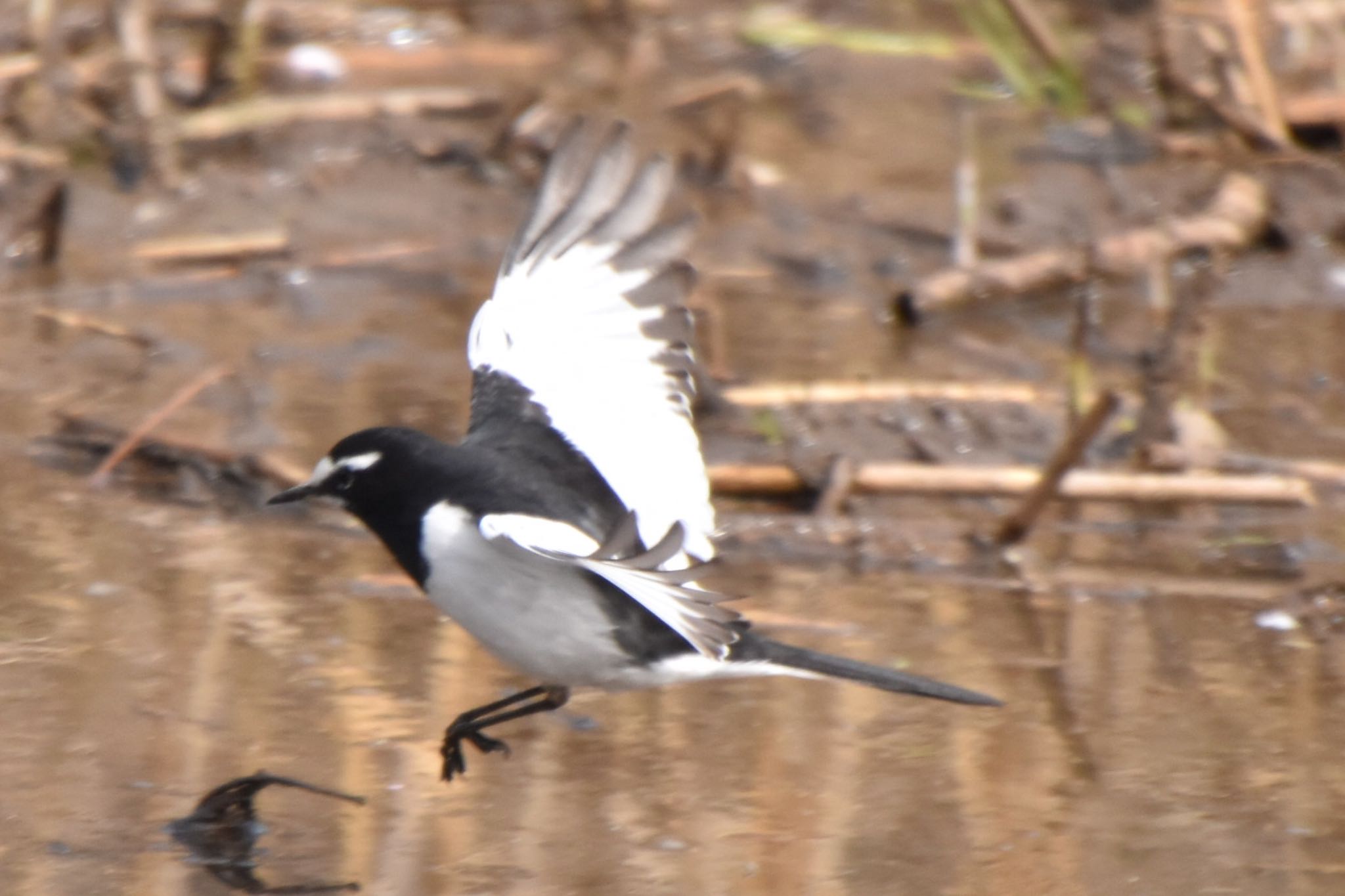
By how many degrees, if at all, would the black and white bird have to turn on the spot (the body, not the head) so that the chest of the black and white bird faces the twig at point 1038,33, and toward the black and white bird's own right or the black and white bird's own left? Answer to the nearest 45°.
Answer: approximately 90° to the black and white bird's own right

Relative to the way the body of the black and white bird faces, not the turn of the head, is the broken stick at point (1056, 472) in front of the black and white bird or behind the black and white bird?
behind

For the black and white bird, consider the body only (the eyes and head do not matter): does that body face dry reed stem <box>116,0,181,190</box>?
no

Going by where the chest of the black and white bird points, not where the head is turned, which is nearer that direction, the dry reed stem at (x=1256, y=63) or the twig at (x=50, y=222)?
the twig

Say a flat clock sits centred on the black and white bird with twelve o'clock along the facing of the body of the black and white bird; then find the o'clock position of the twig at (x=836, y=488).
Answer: The twig is roughly at 4 o'clock from the black and white bird.

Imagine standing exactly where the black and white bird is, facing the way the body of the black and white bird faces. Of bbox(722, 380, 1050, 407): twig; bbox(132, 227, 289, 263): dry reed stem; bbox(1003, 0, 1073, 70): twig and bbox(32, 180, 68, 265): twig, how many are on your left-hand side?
0

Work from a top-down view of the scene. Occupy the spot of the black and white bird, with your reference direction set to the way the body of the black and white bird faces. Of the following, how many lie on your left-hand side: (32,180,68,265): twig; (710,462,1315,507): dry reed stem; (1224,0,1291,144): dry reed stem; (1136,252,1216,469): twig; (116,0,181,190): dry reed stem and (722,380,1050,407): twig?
0

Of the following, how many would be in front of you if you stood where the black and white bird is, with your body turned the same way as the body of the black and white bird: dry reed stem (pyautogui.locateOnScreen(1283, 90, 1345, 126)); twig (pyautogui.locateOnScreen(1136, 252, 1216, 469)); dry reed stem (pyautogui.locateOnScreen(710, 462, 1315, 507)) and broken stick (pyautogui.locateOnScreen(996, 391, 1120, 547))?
0

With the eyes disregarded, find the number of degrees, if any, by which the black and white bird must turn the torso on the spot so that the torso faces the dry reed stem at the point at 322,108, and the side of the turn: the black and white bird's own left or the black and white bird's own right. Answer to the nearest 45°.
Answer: approximately 90° to the black and white bird's own right

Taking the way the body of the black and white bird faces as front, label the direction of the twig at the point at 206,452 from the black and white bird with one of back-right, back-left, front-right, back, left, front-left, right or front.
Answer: front-right

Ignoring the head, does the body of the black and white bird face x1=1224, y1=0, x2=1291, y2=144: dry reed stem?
no

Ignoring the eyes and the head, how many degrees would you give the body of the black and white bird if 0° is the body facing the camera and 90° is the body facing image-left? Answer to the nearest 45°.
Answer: approximately 90°

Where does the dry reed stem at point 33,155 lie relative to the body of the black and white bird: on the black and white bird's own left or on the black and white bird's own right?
on the black and white bird's own right

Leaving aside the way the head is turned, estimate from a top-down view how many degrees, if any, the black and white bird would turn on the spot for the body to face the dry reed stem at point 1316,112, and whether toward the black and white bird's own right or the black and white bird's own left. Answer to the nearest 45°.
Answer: approximately 135° to the black and white bird's own right

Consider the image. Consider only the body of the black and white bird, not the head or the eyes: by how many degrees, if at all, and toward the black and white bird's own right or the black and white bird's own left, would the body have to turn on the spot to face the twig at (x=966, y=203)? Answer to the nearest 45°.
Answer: approximately 90° to the black and white bird's own right

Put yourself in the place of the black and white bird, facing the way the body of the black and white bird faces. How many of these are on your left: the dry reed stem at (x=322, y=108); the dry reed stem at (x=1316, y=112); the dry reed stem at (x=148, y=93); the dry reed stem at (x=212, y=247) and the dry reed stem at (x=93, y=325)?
0

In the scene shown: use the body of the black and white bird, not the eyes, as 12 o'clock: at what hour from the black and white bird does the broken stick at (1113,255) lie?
The broken stick is roughly at 4 o'clock from the black and white bird.

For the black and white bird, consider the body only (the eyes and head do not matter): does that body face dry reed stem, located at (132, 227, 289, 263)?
no

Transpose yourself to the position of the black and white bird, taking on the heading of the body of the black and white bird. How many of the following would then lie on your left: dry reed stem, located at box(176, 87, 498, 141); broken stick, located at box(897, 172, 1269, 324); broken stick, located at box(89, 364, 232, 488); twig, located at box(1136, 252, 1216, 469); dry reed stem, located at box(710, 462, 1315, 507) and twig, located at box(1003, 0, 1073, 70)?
0
